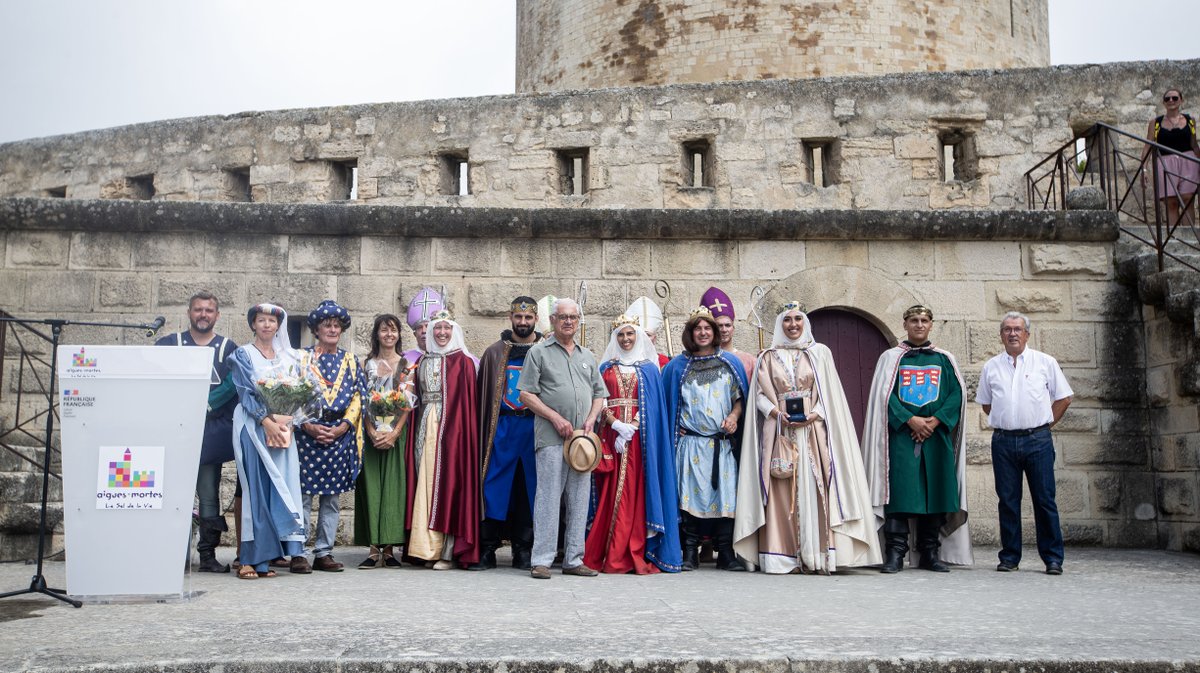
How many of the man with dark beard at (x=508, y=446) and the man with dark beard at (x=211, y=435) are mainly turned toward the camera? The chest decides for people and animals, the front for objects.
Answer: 2

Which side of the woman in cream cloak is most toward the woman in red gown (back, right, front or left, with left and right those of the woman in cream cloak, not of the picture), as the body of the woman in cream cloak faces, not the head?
right

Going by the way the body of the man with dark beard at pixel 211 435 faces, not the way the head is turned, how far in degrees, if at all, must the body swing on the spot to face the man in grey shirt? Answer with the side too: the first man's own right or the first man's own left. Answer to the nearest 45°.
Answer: approximately 90° to the first man's own left

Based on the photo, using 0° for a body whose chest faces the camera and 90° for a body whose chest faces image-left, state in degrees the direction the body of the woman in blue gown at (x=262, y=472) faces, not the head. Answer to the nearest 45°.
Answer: approximately 315°

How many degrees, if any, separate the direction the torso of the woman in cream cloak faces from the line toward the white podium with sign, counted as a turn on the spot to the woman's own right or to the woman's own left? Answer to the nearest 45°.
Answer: approximately 45° to the woman's own right

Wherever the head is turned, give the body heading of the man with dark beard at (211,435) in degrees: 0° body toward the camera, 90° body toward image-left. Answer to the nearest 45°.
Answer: approximately 0°
